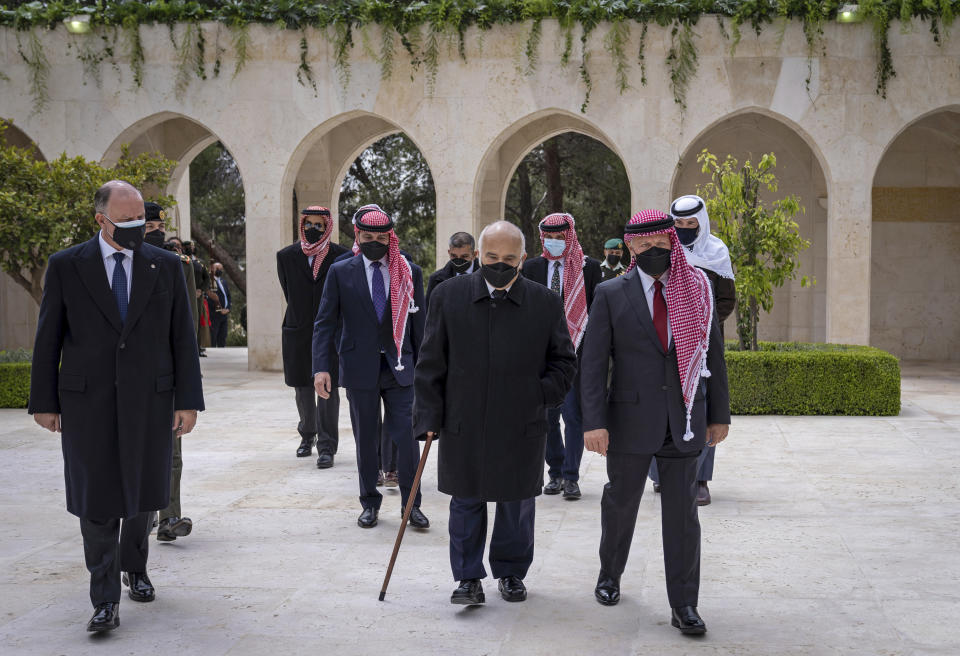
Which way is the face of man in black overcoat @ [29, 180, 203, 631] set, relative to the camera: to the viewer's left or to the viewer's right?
to the viewer's right

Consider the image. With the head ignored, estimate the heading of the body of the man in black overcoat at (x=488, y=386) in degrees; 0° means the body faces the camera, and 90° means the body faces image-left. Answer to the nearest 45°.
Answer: approximately 0°

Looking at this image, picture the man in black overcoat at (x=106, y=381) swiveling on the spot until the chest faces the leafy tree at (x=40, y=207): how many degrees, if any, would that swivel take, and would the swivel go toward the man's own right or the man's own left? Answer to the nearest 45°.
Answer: approximately 180°

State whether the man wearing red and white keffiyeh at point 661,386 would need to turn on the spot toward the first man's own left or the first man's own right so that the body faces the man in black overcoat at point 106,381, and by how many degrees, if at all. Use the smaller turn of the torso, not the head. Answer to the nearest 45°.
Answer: approximately 90° to the first man's own right

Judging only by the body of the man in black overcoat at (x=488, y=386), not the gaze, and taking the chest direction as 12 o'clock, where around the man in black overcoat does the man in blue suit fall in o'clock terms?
The man in blue suit is roughly at 5 o'clock from the man in black overcoat.

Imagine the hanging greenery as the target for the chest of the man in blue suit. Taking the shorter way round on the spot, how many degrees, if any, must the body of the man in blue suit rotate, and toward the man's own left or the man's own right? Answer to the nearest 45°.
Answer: approximately 180°

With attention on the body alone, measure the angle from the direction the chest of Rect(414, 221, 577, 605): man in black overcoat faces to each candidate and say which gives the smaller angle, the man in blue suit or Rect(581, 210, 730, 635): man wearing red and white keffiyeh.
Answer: the man wearing red and white keffiyeh

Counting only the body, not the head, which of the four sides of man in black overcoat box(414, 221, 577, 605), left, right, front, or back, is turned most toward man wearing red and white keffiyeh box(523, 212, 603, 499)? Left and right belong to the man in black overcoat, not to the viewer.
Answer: back

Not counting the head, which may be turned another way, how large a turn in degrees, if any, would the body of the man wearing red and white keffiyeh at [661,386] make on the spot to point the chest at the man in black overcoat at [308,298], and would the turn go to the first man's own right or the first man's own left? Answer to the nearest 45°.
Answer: approximately 135° to the first man's own right
